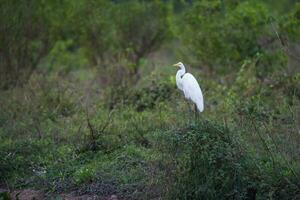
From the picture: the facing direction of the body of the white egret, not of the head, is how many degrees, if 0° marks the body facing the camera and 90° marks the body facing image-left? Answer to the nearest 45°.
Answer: approximately 90°

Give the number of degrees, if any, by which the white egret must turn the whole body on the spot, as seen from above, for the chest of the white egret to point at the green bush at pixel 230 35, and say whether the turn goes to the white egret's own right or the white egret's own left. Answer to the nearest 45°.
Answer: approximately 90° to the white egret's own right
